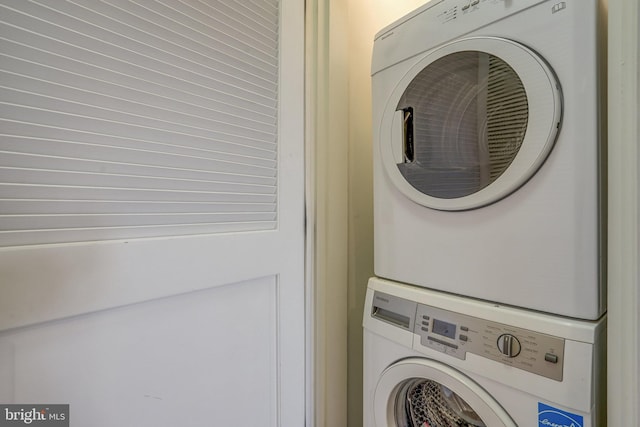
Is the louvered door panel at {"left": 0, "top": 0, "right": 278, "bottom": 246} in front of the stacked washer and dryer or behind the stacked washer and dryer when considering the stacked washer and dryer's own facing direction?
in front
